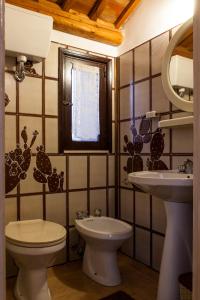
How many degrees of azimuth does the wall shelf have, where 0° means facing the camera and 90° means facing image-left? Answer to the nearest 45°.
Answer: approximately 45°

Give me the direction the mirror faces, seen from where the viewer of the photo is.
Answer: facing the viewer and to the left of the viewer

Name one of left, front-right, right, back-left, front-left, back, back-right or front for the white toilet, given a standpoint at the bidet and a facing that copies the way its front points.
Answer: right

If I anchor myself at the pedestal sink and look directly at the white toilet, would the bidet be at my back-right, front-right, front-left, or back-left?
front-right

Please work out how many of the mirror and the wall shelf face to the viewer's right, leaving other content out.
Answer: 0

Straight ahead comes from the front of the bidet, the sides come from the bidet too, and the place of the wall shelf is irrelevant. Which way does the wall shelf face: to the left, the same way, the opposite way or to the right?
to the right

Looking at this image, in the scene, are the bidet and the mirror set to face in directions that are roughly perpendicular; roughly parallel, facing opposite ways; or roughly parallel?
roughly perpendicular

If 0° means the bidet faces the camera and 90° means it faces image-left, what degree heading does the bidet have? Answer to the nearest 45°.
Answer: approximately 315°

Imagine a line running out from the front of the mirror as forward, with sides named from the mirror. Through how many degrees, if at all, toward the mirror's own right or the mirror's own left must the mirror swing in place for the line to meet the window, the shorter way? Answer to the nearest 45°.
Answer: approximately 45° to the mirror's own right

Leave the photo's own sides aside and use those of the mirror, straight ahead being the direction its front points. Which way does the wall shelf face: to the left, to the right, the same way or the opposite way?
the same way

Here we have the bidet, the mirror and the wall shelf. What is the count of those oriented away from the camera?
0
